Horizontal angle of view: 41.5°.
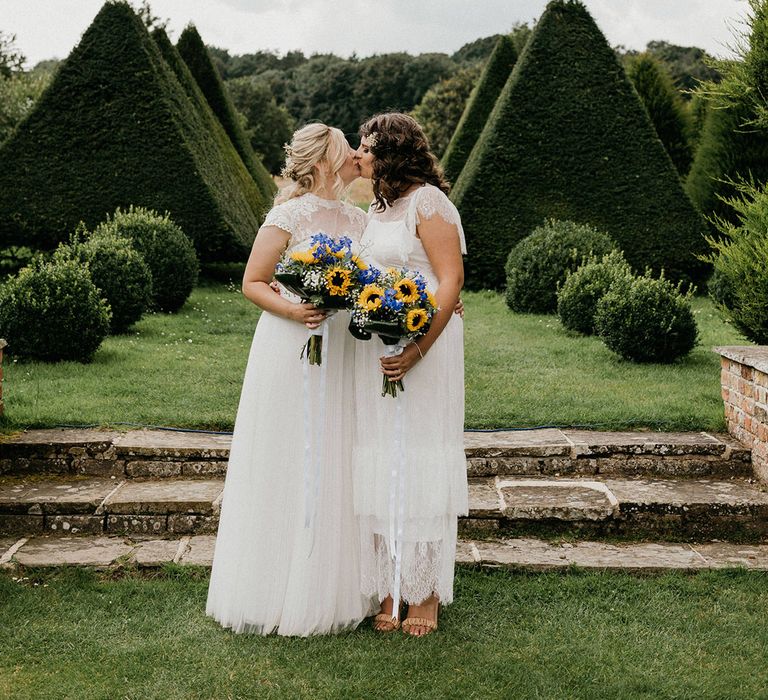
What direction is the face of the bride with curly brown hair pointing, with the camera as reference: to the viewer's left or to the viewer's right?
to the viewer's left

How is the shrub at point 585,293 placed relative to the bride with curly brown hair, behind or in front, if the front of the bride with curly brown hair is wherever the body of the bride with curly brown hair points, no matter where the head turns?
behind

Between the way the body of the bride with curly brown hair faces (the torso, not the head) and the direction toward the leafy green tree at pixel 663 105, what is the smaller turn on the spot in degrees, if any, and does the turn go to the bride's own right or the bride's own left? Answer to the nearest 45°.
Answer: approximately 135° to the bride's own right

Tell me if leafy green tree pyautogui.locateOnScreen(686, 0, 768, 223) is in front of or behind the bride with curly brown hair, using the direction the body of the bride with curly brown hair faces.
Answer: behind

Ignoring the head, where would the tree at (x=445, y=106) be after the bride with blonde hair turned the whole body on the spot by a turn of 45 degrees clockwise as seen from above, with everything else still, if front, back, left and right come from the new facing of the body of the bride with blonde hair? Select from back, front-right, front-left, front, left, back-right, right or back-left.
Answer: back

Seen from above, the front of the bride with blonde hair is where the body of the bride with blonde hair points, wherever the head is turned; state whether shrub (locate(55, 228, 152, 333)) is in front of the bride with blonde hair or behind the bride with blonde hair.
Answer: behind

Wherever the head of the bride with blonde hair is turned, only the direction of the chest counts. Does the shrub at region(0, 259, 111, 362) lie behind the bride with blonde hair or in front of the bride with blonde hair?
behind

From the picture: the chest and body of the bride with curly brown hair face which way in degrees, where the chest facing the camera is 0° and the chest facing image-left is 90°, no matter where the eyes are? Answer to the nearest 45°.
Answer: approximately 45°

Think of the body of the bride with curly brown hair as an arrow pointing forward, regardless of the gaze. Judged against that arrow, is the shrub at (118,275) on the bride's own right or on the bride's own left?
on the bride's own right

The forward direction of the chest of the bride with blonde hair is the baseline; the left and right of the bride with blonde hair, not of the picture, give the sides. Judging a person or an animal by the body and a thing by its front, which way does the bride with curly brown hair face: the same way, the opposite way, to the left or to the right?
to the right

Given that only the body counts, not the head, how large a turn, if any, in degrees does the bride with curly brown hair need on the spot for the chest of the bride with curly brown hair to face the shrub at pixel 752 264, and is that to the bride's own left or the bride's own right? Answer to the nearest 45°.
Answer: approximately 180°

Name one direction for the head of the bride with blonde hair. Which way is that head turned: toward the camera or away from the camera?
away from the camera
